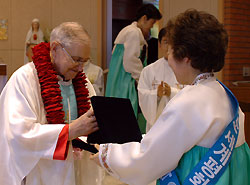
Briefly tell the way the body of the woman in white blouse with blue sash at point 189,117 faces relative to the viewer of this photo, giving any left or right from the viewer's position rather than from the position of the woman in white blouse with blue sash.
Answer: facing away from the viewer and to the left of the viewer

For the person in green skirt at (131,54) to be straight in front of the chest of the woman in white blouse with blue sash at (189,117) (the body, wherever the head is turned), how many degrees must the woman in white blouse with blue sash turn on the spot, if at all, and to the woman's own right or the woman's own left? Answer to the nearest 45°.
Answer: approximately 45° to the woman's own right

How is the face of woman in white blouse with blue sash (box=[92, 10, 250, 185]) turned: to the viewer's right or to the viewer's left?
to the viewer's left
